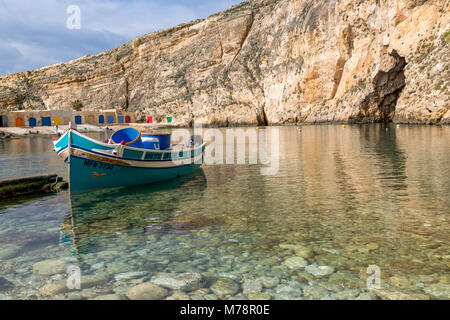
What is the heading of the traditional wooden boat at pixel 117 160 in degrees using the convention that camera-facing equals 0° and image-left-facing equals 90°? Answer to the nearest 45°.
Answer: approximately 45°
